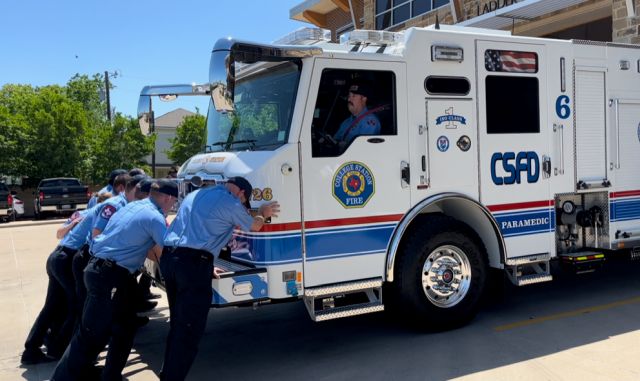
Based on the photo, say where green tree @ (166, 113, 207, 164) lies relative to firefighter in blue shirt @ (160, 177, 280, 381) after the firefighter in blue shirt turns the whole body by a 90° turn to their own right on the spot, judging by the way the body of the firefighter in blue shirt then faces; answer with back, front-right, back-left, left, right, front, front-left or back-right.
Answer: back-left

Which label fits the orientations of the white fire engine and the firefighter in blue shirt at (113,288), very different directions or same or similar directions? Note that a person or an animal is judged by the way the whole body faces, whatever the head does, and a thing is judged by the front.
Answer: very different directions

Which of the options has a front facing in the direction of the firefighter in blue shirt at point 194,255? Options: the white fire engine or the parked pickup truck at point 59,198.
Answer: the white fire engine

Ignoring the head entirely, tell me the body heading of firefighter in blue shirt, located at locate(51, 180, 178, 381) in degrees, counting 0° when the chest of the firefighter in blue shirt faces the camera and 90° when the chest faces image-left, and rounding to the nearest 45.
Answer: approximately 225°

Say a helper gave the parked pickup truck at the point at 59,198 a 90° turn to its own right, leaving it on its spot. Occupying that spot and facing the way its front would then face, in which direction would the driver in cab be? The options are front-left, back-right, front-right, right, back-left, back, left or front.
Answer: right

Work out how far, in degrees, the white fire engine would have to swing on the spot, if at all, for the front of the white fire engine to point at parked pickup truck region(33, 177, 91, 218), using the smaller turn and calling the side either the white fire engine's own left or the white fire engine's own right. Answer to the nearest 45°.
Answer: approximately 90° to the white fire engine's own right

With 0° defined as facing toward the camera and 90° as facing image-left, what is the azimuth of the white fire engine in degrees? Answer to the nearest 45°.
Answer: approximately 45°

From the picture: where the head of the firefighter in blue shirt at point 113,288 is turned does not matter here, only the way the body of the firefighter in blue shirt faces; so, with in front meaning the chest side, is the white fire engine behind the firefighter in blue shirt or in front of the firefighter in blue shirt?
in front

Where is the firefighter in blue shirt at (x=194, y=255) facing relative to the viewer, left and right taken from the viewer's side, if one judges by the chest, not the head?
facing away from the viewer and to the right of the viewer

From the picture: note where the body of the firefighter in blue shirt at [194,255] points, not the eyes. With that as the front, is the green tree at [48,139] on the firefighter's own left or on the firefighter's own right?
on the firefighter's own left
